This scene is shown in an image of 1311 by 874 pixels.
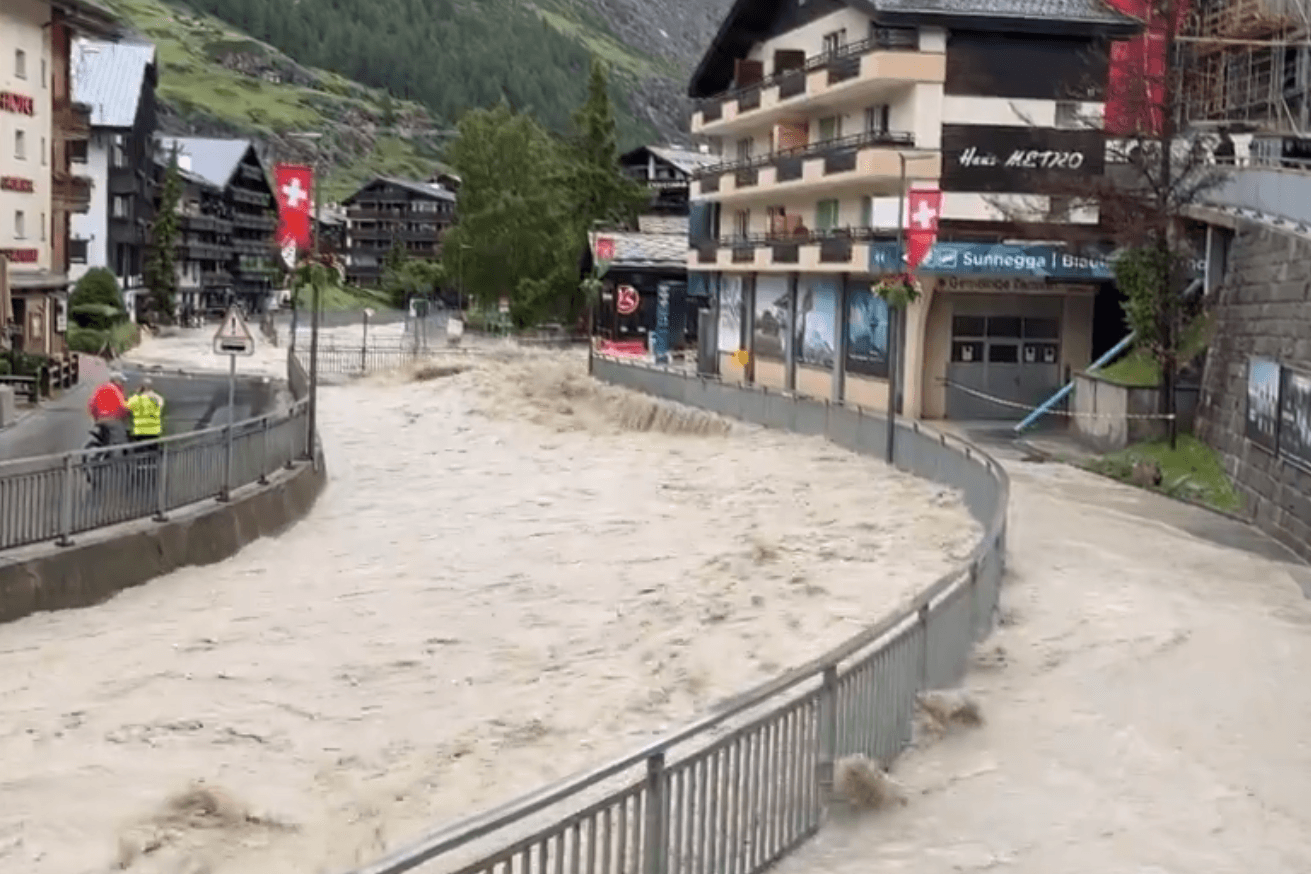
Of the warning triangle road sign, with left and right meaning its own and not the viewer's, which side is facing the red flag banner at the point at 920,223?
left

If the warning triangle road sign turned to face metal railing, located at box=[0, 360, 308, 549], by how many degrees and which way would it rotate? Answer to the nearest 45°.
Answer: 0° — it already faces it

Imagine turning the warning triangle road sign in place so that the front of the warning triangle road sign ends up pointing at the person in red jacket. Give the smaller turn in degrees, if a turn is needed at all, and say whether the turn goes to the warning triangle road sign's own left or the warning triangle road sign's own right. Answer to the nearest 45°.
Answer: approximately 45° to the warning triangle road sign's own right

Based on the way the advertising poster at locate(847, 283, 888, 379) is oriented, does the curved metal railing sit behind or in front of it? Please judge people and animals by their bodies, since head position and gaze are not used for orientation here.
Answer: in front

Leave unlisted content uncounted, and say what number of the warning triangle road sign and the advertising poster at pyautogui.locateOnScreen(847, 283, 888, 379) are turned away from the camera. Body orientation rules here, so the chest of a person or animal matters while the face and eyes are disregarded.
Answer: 0

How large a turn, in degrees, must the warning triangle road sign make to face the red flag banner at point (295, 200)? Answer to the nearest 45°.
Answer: approximately 180°

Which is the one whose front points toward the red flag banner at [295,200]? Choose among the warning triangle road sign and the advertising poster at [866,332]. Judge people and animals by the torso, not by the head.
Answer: the advertising poster

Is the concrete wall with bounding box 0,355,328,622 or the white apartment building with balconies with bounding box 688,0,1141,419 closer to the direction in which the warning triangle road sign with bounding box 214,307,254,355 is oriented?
the concrete wall

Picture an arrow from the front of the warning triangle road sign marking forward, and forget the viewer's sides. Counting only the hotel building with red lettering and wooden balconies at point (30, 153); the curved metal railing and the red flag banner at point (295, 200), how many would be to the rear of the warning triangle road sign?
2

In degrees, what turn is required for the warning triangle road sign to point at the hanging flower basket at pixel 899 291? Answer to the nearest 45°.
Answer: approximately 90° to its left

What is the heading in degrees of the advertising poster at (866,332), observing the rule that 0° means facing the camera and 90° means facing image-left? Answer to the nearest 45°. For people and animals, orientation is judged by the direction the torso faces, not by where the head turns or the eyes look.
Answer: approximately 45°

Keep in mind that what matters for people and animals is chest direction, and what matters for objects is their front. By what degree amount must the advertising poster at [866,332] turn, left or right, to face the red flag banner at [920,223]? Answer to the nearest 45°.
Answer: approximately 45° to its left
